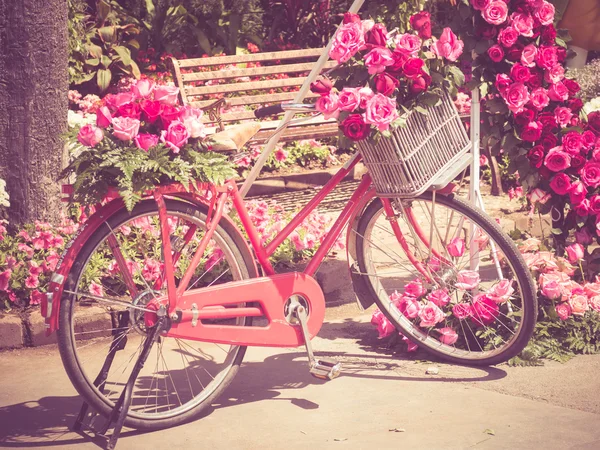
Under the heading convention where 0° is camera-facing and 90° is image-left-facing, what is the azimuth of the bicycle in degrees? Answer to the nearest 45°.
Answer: approximately 225°

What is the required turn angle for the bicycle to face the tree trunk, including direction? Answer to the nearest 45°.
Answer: approximately 90° to its left

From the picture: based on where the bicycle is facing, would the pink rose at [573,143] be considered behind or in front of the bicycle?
in front

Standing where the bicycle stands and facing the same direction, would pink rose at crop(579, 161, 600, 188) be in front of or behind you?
in front
